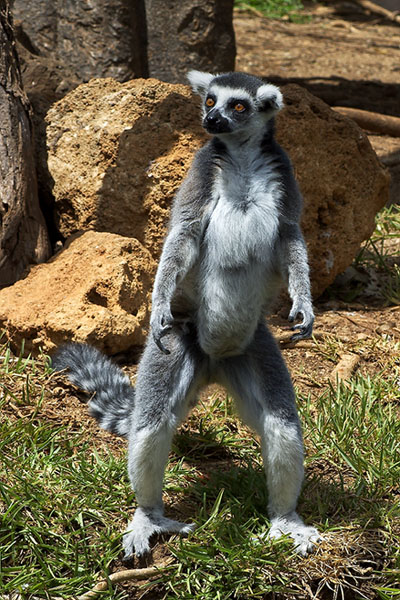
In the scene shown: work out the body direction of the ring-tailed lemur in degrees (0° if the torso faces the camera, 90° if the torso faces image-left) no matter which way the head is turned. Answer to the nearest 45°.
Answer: approximately 0°

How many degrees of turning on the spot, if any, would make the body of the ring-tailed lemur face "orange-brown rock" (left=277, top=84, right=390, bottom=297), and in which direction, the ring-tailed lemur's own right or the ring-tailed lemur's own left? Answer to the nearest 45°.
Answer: approximately 180°

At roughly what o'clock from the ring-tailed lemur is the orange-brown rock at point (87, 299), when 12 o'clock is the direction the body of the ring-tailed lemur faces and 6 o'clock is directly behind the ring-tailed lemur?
The orange-brown rock is roughly at 5 o'clock from the ring-tailed lemur.

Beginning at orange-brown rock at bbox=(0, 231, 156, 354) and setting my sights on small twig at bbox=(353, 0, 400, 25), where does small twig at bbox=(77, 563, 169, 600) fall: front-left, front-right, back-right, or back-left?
back-right

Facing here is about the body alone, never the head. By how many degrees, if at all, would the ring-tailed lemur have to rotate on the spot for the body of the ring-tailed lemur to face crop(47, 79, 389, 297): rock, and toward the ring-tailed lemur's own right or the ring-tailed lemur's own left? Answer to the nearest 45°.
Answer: approximately 180°

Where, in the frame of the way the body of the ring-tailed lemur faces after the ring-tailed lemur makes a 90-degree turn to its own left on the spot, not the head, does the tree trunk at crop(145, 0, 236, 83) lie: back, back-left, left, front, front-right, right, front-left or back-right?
left

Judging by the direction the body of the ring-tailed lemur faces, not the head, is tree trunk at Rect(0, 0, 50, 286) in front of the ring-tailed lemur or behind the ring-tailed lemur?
behind

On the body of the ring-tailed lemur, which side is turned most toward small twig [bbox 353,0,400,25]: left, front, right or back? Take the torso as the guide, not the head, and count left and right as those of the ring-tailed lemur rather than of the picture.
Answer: back

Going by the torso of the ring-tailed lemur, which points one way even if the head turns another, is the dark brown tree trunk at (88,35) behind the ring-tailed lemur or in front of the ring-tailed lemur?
behind
